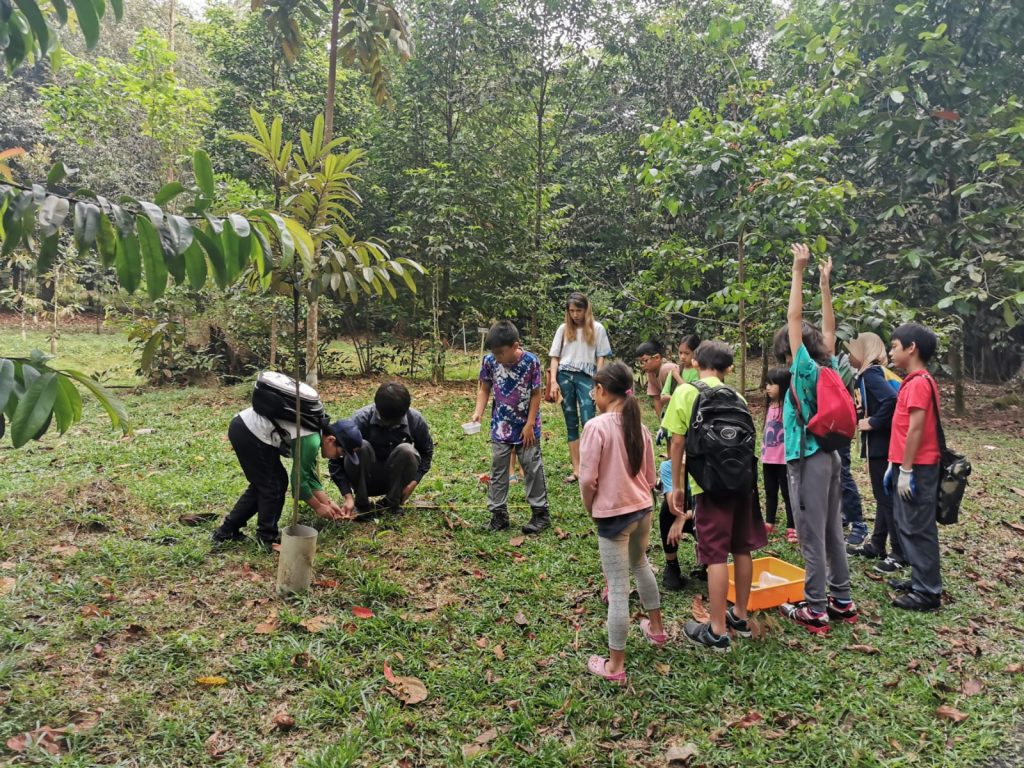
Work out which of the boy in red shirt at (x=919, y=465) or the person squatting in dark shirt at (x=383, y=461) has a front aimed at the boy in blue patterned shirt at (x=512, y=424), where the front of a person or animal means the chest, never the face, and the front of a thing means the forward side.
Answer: the boy in red shirt

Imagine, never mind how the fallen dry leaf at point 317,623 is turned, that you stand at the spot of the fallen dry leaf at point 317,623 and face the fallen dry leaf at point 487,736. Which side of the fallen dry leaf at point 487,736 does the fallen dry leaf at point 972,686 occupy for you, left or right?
left

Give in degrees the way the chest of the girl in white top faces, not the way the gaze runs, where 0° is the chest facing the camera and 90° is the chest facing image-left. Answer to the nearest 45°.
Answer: approximately 0°

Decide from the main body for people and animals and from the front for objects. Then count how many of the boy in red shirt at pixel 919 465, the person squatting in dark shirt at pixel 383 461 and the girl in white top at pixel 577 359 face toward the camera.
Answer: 2

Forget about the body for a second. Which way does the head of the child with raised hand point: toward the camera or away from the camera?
away from the camera

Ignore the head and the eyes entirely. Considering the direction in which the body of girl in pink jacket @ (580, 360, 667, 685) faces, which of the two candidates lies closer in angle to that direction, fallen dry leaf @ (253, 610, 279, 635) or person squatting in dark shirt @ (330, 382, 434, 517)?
the person squatting in dark shirt

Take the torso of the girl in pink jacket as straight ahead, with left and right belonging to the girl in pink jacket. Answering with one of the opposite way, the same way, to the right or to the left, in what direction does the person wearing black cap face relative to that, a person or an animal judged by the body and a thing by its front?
to the right

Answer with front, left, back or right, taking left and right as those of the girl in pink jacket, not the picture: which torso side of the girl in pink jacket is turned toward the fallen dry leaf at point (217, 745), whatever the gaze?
left

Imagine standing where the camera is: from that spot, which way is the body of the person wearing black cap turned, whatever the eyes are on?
to the viewer's right

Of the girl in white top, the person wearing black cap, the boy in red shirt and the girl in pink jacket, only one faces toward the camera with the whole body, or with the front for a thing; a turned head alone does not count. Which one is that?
the girl in white top

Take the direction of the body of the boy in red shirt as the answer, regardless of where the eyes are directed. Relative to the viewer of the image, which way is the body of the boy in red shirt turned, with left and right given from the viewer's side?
facing to the left of the viewer

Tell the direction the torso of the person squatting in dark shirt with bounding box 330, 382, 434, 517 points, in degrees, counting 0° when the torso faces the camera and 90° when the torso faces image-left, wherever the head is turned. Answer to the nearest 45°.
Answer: approximately 0°
